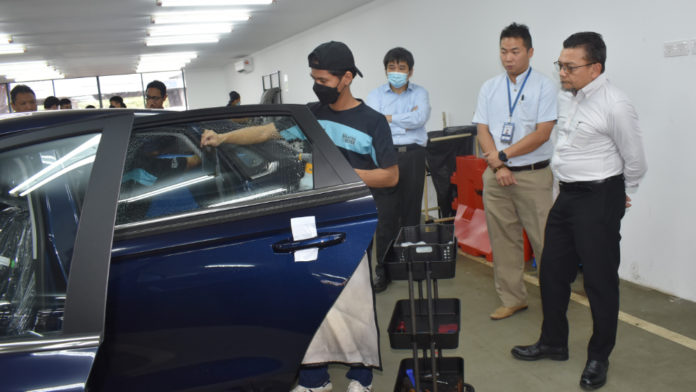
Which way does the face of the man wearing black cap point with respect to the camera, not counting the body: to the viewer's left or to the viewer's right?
to the viewer's left

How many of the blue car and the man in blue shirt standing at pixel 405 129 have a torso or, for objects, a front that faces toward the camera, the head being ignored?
1

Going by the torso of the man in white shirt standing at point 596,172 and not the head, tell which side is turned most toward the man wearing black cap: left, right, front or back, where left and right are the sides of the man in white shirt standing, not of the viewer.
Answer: front

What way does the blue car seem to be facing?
to the viewer's left

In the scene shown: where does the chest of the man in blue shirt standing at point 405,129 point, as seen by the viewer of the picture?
toward the camera

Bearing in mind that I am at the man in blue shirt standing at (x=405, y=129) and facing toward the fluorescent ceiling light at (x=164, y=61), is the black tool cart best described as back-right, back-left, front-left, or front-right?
back-left

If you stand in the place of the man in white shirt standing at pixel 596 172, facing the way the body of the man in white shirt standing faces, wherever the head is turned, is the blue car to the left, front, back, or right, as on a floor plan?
front

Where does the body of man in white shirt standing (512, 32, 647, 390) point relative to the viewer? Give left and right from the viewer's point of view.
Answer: facing the viewer and to the left of the viewer

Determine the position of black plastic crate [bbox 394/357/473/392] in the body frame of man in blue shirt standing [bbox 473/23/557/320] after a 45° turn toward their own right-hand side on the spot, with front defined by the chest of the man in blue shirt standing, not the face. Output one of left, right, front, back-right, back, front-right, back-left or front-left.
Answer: left

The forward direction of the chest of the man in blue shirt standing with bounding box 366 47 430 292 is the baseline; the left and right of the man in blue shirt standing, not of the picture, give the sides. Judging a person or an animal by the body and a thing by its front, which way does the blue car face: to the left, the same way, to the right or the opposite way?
to the right

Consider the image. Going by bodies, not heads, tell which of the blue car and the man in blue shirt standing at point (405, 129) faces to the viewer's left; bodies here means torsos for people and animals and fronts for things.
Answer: the blue car

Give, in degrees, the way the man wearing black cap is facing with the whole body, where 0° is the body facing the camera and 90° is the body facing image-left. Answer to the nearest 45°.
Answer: approximately 45°

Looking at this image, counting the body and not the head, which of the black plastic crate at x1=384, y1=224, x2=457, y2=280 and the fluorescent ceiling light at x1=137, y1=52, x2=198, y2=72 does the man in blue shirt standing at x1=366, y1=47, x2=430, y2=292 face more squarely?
the black plastic crate

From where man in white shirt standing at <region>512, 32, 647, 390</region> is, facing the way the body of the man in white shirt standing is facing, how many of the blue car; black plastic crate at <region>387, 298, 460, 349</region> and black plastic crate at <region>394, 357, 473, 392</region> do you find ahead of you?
3

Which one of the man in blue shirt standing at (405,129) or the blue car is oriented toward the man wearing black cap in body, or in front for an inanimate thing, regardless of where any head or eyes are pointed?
the man in blue shirt standing
